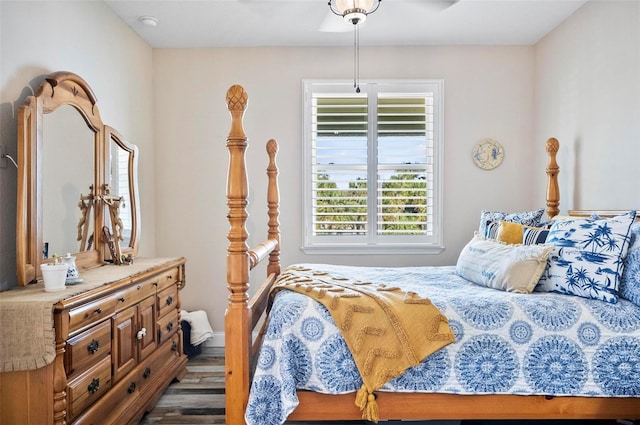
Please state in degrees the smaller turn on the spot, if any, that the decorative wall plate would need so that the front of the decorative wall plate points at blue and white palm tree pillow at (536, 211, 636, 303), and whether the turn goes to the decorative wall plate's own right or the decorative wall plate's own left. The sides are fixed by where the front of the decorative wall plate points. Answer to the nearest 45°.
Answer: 0° — it already faces it

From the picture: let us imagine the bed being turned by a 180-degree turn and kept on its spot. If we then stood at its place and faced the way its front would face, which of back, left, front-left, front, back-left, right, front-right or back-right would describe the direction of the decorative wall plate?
left

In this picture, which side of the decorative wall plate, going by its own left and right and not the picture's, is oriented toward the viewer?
front

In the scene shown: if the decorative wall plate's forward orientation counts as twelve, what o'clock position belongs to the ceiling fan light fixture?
The ceiling fan light fixture is roughly at 1 o'clock from the decorative wall plate.

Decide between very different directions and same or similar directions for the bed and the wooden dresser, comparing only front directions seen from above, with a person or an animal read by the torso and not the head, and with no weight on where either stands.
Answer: very different directions

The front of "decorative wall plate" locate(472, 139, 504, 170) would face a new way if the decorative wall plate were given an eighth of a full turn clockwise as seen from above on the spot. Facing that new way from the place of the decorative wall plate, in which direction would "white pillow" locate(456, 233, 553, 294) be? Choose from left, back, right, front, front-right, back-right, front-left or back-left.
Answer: front-left

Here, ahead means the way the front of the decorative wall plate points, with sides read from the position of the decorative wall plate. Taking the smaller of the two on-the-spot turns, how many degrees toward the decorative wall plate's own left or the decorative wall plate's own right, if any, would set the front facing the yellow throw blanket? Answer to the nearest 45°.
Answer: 0° — it already faces it

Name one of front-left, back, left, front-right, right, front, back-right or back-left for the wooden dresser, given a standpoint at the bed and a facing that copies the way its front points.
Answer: front

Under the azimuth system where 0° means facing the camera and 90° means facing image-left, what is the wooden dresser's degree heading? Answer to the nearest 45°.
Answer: approximately 315°

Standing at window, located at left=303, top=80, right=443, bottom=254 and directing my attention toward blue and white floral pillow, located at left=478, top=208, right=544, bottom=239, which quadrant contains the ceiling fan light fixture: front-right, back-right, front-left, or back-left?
front-right

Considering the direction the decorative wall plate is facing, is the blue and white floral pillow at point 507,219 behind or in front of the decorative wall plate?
in front

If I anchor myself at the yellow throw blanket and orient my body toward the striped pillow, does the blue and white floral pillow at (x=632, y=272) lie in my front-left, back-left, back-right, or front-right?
front-right

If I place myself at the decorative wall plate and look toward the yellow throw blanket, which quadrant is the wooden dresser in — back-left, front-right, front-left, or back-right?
front-right

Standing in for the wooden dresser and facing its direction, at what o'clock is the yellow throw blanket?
The yellow throw blanket is roughly at 12 o'clock from the wooden dresser.

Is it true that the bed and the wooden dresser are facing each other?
yes

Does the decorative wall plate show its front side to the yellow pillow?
yes

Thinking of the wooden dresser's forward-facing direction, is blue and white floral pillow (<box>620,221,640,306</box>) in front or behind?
in front

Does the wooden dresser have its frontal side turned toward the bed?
yes

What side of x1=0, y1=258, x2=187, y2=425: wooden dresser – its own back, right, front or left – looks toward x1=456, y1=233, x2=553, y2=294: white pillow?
front

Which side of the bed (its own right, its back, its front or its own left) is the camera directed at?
left
